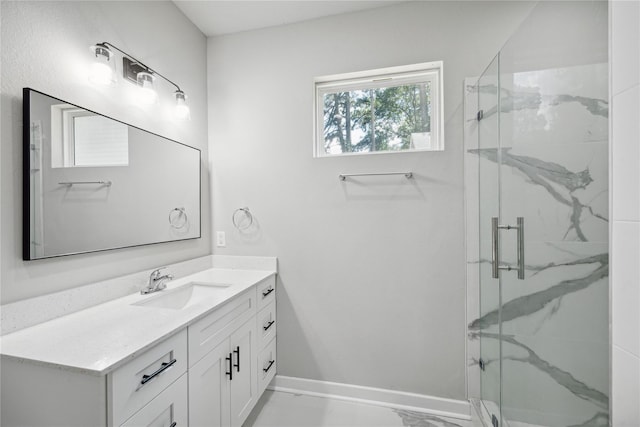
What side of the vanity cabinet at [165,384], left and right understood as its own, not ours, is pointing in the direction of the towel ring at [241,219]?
left

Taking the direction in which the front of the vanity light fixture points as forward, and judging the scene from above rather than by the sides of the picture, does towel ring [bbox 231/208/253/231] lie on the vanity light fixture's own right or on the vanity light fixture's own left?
on the vanity light fixture's own left

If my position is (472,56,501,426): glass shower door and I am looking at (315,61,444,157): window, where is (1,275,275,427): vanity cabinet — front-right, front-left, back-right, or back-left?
front-left

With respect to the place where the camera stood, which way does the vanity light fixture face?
facing the viewer and to the right of the viewer

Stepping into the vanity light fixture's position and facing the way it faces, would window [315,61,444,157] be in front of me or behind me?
in front

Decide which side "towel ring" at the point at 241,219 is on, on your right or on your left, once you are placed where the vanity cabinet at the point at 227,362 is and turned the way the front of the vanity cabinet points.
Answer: on your left

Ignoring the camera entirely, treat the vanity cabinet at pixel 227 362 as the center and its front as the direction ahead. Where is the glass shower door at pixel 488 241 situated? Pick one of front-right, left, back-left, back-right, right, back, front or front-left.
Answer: front-left

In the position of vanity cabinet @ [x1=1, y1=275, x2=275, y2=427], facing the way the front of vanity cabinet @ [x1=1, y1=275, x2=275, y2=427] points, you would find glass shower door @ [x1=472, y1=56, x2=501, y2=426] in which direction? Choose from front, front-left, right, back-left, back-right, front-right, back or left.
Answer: front-left

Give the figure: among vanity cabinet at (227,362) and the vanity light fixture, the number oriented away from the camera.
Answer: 0

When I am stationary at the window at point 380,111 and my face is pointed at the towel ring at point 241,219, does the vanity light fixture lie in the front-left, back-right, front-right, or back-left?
front-left
